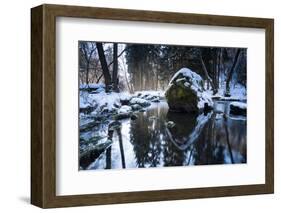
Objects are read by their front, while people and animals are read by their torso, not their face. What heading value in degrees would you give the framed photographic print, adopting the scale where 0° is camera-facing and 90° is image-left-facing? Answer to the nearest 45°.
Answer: approximately 315°
